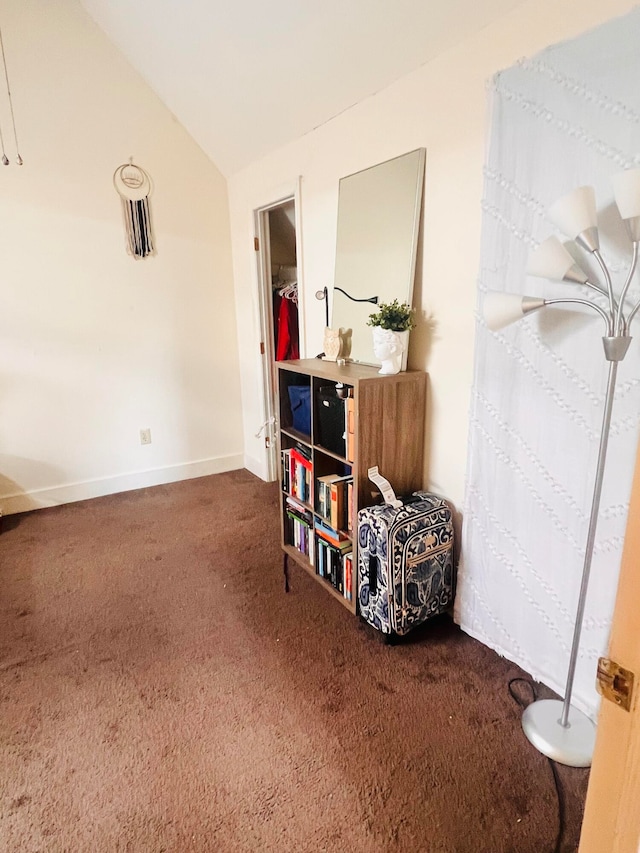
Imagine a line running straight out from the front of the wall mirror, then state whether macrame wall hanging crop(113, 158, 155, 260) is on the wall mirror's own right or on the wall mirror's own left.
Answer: on the wall mirror's own right

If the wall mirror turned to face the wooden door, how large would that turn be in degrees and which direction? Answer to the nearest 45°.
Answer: approximately 45° to its left

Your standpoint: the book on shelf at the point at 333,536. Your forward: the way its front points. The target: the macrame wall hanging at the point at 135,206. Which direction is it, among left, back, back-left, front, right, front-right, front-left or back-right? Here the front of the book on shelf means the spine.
right

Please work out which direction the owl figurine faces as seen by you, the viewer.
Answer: facing the viewer and to the left of the viewer

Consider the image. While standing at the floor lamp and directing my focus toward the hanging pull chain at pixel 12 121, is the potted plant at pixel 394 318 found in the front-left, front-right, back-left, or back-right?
front-right

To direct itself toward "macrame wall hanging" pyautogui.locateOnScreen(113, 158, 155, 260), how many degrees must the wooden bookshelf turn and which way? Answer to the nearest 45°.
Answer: approximately 90° to its right

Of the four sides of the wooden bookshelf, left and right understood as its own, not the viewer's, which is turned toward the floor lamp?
left

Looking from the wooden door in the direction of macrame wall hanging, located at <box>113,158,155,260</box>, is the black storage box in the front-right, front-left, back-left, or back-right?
front-right
